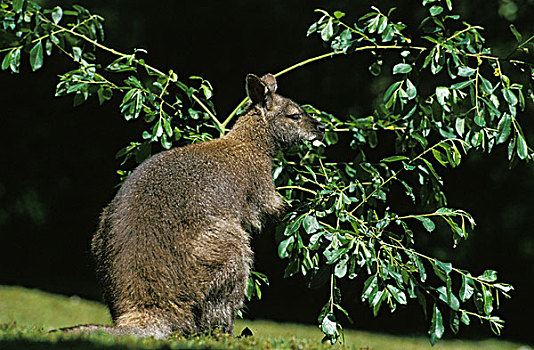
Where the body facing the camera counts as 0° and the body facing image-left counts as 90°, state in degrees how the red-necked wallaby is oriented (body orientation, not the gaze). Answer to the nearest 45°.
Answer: approximately 270°
